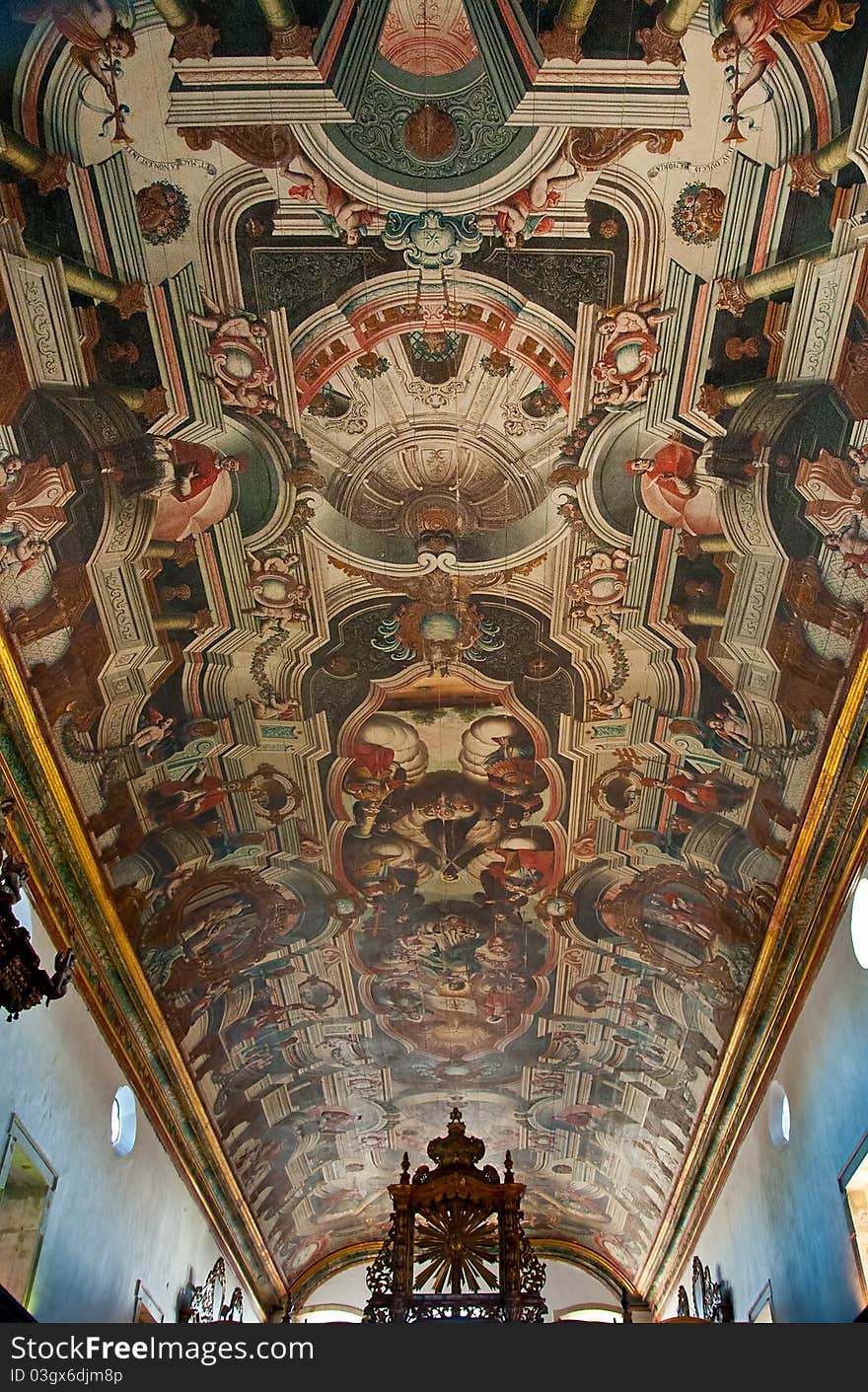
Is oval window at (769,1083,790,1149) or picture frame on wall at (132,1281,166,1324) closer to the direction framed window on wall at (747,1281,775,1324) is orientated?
the picture frame on wall

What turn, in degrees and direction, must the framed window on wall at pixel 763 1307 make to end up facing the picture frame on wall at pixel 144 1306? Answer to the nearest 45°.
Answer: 0° — it already faces it

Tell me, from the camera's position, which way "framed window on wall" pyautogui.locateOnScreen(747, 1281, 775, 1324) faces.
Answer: facing to the left of the viewer

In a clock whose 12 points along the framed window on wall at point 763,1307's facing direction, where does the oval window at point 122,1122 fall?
The oval window is roughly at 11 o'clock from the framed window on wall.

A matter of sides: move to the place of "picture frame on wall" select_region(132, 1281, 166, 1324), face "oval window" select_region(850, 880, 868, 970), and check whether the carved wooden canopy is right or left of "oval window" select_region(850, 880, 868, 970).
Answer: left

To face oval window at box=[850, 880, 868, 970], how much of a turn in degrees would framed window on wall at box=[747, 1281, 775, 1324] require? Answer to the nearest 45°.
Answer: approximately 90° to its left

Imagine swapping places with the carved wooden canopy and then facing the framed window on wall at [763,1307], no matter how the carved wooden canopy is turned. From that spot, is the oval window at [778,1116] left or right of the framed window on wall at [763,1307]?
right

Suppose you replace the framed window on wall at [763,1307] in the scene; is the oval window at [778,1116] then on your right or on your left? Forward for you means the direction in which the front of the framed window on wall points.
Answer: on your left
